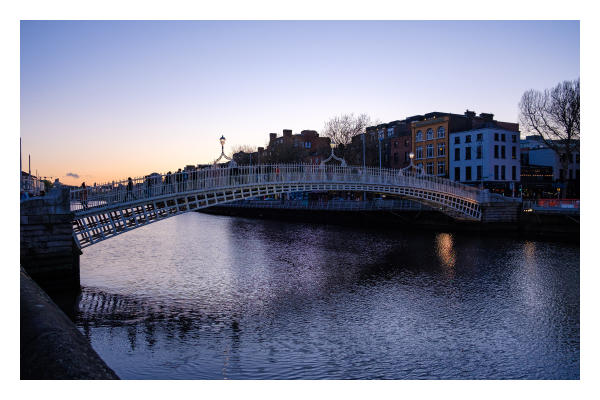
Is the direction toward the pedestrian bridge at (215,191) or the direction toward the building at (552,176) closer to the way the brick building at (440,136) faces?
the pedestrian bridge

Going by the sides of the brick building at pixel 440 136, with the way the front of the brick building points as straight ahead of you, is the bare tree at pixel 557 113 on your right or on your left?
on your left

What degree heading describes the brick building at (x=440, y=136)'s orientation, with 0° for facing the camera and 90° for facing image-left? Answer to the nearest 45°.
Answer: approximately 45°

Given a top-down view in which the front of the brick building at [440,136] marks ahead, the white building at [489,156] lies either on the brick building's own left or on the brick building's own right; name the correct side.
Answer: on the brick building's own left

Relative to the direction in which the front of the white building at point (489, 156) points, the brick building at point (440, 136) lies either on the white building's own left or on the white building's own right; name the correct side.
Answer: on the white building's own right

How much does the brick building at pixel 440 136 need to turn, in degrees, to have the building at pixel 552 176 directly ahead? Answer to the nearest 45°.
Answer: approximately 135° to its left
